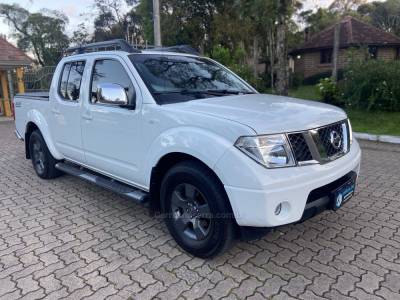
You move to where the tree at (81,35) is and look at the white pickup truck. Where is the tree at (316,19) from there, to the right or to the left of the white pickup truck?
left

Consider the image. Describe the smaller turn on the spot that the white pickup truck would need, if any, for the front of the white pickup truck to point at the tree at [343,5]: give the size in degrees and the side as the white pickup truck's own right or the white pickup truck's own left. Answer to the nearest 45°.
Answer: approximately 90° to the white pickup truck's own left

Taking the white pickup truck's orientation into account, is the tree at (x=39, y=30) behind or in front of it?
behind

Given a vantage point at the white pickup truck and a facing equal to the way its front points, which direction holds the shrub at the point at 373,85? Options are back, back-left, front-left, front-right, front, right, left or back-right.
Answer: left

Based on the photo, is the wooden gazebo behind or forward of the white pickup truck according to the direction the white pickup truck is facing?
behind

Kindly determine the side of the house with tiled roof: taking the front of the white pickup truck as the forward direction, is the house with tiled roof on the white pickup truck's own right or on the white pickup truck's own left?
on the white pickup truck's own left

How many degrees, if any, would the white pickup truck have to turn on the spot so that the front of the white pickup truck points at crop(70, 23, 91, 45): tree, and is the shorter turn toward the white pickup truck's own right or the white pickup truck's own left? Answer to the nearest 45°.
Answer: approximately 135° to the white pickup truck's own left

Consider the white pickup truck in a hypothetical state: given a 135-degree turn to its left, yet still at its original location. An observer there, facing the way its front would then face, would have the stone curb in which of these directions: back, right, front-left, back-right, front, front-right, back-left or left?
front-right

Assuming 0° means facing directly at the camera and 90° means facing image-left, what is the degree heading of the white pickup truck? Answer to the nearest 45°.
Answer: approximately 315°

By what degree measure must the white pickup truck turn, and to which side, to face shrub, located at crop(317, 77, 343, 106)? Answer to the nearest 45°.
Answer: approximately 90° to its left

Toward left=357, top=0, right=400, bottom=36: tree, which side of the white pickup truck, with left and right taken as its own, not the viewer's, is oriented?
left
